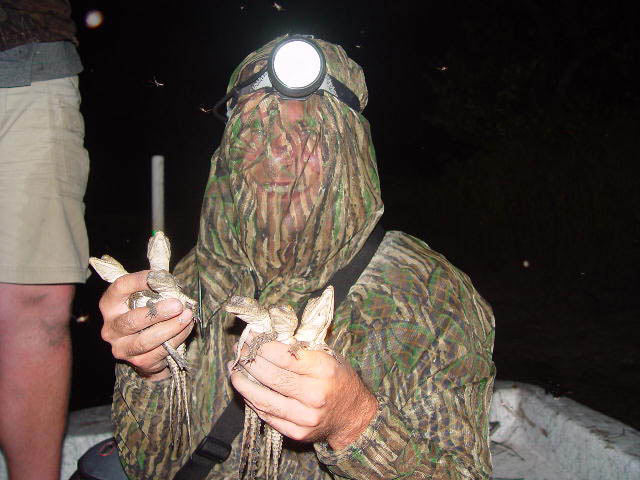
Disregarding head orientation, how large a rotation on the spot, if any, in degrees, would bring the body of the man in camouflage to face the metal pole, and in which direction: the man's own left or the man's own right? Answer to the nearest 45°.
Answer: approximately 135° to the man's own right

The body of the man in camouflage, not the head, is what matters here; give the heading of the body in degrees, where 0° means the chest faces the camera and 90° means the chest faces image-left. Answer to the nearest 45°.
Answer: approximately 0°

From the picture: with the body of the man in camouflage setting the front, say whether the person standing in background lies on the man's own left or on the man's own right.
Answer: on the man's own right
